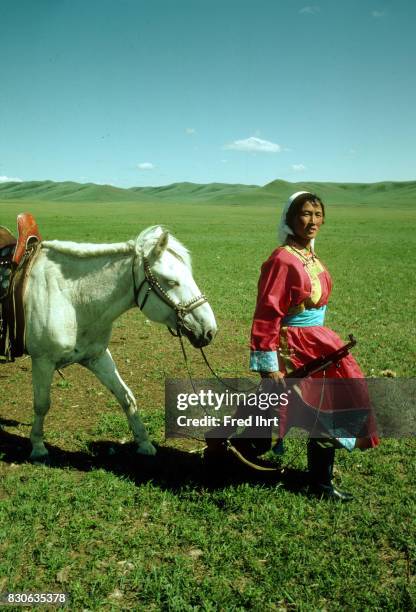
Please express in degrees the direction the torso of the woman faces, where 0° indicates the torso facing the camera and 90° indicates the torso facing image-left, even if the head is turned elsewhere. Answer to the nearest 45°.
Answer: approximately 315°

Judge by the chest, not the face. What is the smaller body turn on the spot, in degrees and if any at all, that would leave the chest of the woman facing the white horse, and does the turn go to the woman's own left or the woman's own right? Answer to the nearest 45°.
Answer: approximately 135° to the woman's own right
